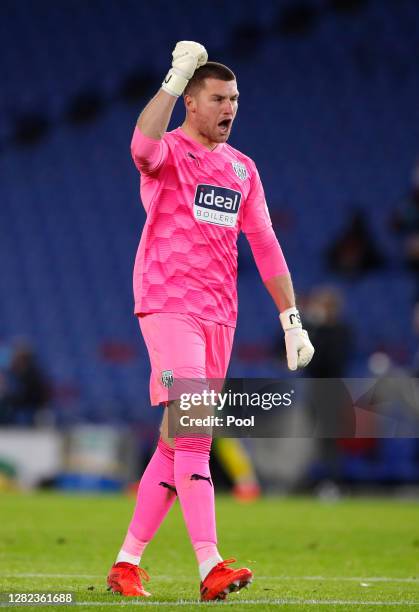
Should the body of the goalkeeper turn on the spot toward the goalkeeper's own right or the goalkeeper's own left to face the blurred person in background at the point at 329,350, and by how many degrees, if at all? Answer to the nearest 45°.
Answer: approximately 135° to the goalkeeper's own left

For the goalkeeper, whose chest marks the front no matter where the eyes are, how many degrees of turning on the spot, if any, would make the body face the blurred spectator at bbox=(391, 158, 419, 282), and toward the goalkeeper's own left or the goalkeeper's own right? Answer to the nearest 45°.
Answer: approximately 135° to the goalkeeper's own left

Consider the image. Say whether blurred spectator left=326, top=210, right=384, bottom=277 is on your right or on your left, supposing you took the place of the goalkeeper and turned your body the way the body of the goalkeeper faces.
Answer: on your left
